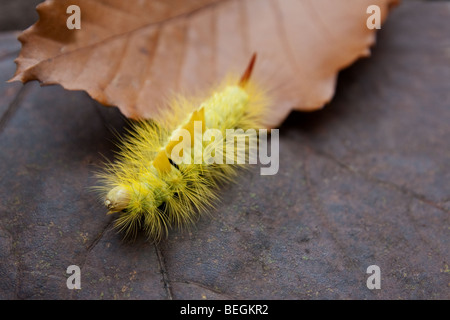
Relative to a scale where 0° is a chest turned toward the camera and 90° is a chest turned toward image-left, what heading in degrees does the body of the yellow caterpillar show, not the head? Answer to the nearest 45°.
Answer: approximately 45°
